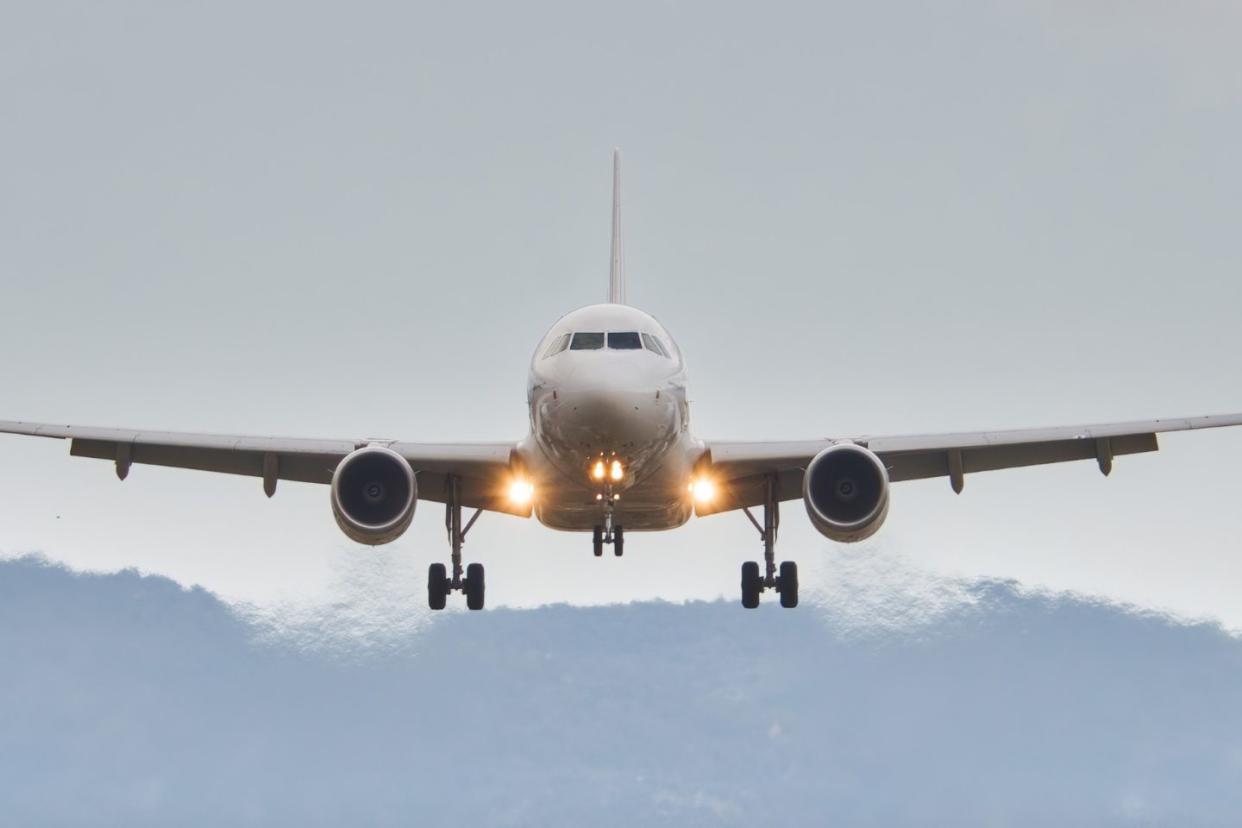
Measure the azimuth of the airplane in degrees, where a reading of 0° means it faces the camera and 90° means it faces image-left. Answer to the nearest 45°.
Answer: approximately 0°
